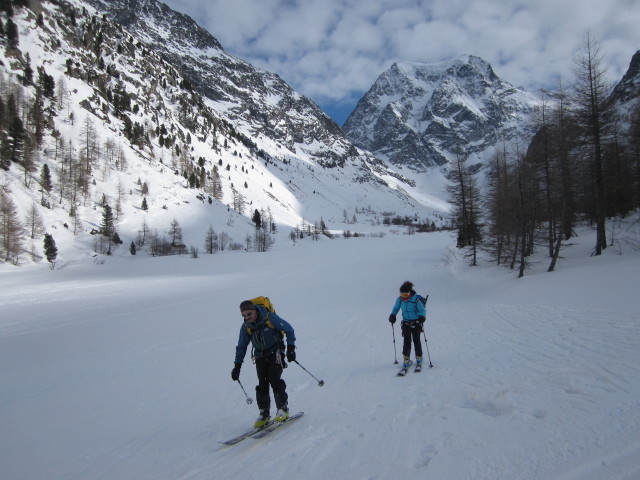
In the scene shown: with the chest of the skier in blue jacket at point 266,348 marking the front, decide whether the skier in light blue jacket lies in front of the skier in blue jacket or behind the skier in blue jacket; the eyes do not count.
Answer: behind

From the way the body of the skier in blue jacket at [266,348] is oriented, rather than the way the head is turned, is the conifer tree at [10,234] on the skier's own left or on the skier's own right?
on the skier's own right

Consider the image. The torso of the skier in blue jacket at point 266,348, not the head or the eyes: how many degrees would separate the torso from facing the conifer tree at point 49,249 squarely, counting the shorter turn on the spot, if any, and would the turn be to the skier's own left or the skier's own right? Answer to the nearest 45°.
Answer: approximately 90° to the skier's own right

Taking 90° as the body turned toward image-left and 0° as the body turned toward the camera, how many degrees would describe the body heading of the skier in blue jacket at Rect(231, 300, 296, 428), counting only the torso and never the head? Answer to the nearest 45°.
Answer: approximately 45°
